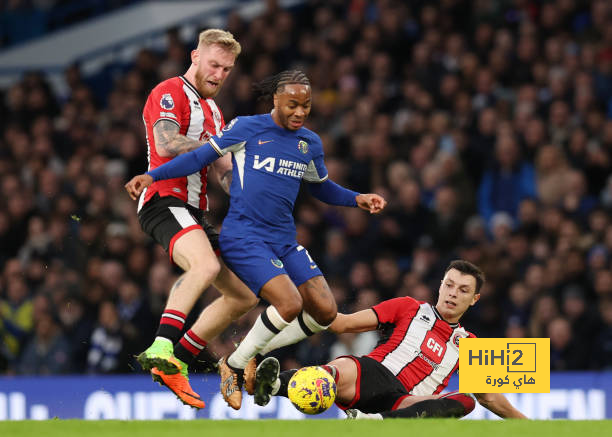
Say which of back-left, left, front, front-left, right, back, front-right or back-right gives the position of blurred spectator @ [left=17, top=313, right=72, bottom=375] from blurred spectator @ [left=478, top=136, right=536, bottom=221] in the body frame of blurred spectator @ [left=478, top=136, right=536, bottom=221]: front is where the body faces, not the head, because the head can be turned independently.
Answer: right

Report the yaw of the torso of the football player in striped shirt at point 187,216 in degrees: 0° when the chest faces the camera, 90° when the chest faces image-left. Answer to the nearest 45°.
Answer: approximately 315°

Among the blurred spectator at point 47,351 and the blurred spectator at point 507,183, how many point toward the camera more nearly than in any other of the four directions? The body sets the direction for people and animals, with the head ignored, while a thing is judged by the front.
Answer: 2

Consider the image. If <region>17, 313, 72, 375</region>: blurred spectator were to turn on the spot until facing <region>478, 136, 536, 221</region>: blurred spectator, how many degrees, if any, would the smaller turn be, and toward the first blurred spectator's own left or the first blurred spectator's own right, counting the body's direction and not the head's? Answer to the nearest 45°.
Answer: approximately 90° to the first blurred spectator's own left

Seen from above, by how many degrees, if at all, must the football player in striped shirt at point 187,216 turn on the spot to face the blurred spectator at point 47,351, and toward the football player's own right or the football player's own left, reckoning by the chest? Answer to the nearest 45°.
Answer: approximately 135° to the football player's own left

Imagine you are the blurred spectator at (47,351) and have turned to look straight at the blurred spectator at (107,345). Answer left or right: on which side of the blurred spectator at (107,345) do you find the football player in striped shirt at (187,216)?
right
